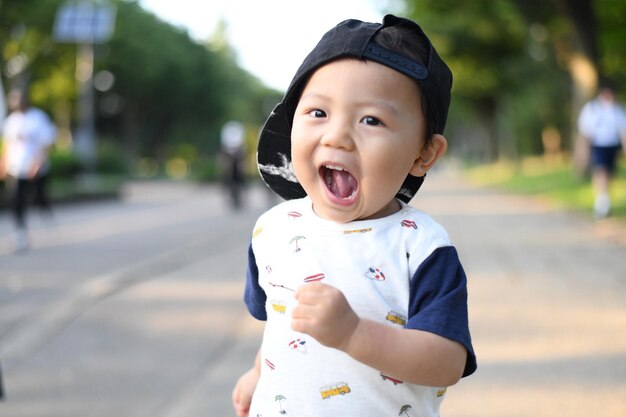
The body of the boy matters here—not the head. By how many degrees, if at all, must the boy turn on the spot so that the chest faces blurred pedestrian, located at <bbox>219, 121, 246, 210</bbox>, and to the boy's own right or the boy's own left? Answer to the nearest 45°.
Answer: approximately 135° to the boy's own right

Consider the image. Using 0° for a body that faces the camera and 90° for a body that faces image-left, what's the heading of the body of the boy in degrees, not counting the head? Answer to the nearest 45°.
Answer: approximately 45°

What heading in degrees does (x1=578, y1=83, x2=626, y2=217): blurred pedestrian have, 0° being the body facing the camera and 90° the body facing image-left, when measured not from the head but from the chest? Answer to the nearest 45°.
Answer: approximately 0°

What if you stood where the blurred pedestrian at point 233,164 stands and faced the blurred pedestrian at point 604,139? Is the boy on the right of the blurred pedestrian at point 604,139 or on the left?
right

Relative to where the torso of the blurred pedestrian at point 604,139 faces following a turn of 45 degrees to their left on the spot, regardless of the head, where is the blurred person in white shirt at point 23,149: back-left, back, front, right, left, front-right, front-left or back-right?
right

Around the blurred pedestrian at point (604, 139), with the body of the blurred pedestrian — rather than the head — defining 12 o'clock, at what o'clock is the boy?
The boy is roughly at 12 o'clock from the blurred pedestrian.

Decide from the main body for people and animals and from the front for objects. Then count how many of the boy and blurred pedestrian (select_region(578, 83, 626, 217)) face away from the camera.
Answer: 0
